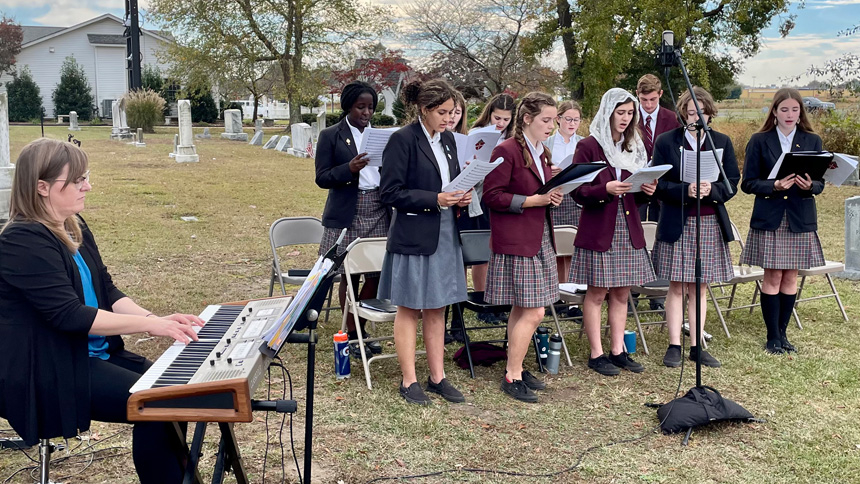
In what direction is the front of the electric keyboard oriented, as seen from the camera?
facing to the left of the viewer

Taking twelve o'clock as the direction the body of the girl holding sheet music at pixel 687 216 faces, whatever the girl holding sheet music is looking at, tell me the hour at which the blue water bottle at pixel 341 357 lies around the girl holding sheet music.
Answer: The blue water bottle is roughly at 2 o'clock from the girl holding sheet music.

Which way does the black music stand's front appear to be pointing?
to the viewer's left

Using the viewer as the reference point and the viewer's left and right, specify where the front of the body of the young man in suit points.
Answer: facing the viewer

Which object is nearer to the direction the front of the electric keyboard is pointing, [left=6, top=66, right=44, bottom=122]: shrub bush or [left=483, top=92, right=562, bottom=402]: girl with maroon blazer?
the shrub bush

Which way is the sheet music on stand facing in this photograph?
to the viewer's left

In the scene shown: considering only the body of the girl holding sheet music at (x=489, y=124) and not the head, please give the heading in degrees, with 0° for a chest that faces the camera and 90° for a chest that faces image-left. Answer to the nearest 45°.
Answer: approximately 315°

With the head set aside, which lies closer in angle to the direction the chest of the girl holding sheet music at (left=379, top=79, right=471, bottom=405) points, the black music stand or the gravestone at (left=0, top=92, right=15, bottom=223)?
the black music stand

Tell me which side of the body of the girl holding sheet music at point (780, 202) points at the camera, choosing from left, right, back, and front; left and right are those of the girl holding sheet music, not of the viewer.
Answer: front

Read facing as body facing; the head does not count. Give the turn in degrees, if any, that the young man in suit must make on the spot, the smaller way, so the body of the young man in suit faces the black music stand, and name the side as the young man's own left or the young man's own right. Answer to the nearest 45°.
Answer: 0° — they already face it

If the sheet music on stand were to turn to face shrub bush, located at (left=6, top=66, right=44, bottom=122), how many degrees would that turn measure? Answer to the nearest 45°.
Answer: approximately 90° to its right

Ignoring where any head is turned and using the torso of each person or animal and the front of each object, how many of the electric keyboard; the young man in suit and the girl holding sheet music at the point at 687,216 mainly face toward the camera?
2
